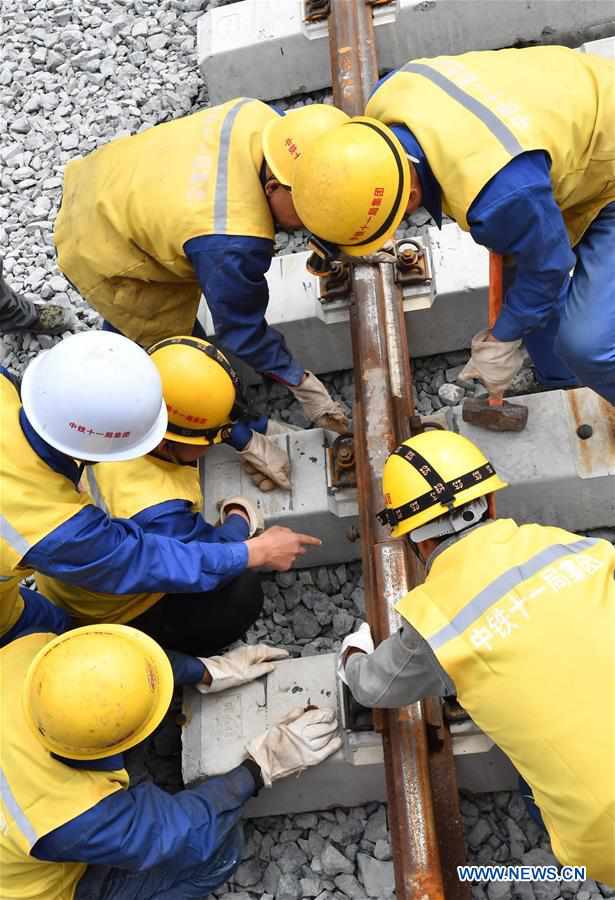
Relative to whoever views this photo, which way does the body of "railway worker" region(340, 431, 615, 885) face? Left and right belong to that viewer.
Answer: facing away from the viewer and to the left of the viewer

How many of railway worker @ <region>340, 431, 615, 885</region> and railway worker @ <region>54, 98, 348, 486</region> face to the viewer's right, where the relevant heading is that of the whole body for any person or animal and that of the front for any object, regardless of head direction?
1

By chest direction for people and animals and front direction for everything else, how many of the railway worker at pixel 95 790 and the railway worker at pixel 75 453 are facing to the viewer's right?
2

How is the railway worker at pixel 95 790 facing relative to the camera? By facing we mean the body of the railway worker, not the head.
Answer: to the viewer's right

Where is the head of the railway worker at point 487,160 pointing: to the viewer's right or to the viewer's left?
to the viewer's left

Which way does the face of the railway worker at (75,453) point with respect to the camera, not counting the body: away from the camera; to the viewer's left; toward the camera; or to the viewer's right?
to the viewer's right

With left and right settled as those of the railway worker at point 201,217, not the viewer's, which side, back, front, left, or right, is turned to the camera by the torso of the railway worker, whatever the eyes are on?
right

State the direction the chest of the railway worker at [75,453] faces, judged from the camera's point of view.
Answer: to the viewer's right
